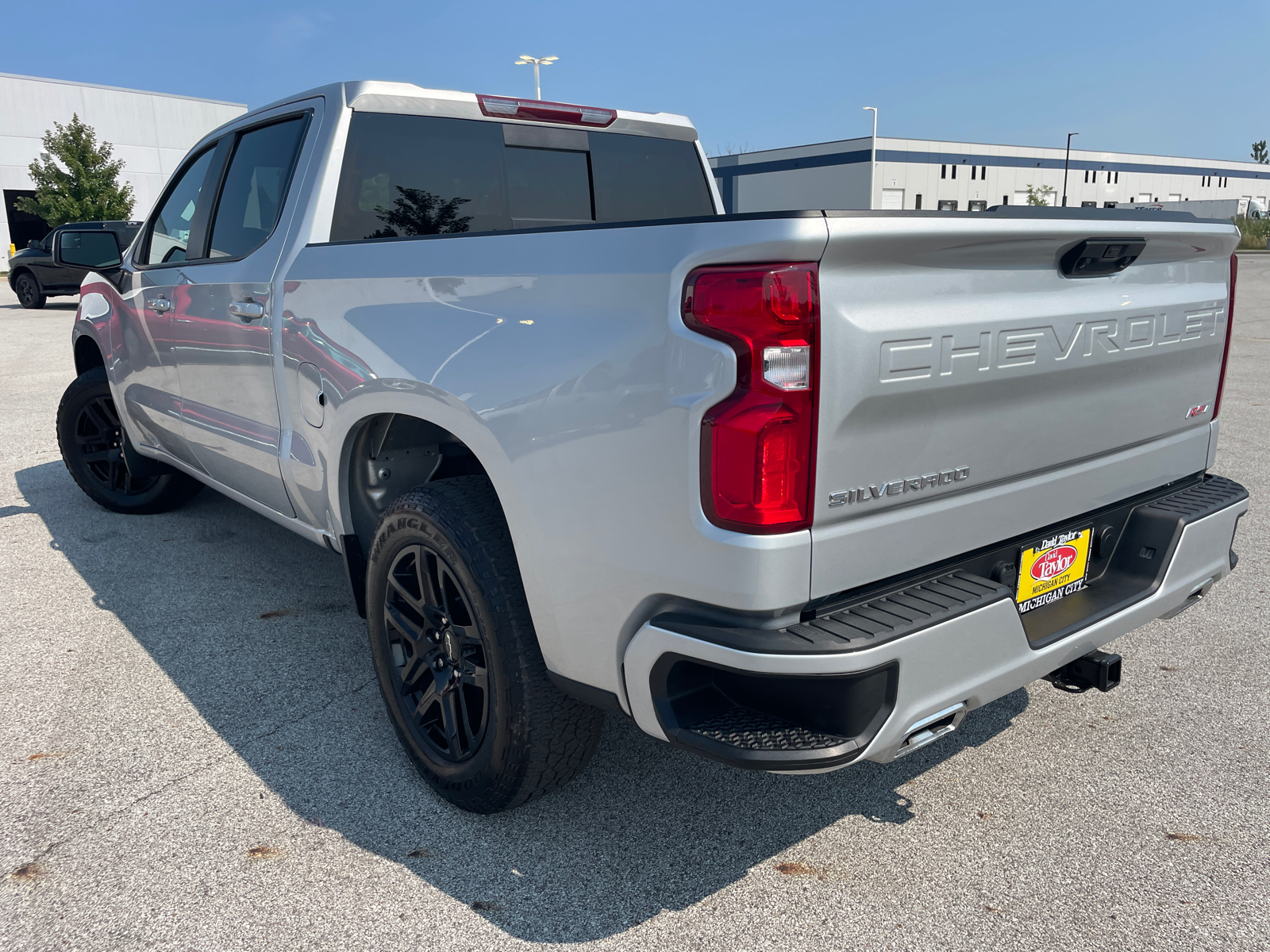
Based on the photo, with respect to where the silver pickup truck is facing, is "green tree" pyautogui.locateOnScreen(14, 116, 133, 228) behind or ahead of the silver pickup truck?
ahead

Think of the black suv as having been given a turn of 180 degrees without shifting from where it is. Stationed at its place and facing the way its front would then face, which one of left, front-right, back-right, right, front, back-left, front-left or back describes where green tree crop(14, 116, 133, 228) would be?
left

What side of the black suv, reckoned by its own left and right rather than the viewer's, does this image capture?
left

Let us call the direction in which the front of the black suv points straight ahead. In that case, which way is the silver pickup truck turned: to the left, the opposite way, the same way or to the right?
to the right

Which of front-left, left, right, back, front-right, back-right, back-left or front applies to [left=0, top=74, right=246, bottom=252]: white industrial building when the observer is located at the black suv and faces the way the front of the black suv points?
right

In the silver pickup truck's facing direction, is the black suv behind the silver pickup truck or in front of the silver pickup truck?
in front

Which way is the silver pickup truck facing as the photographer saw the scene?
facing away from the viewer and to the left of the viewer

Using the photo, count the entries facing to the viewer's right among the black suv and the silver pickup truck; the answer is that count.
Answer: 0
